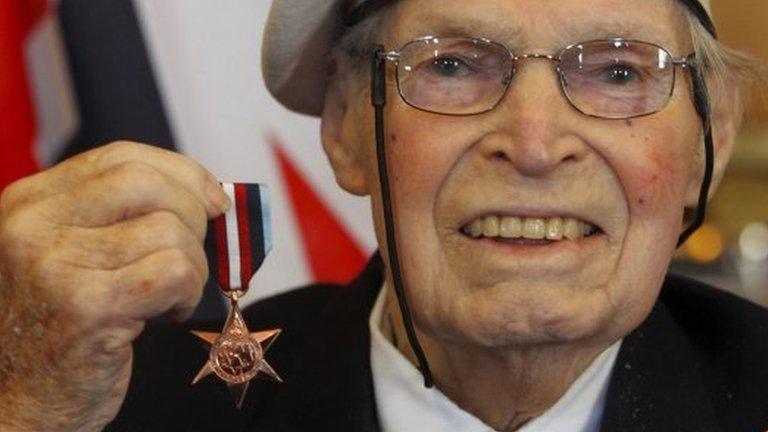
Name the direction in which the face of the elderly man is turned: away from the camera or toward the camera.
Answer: toward the camera

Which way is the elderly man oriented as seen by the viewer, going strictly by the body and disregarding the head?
toward the camera
